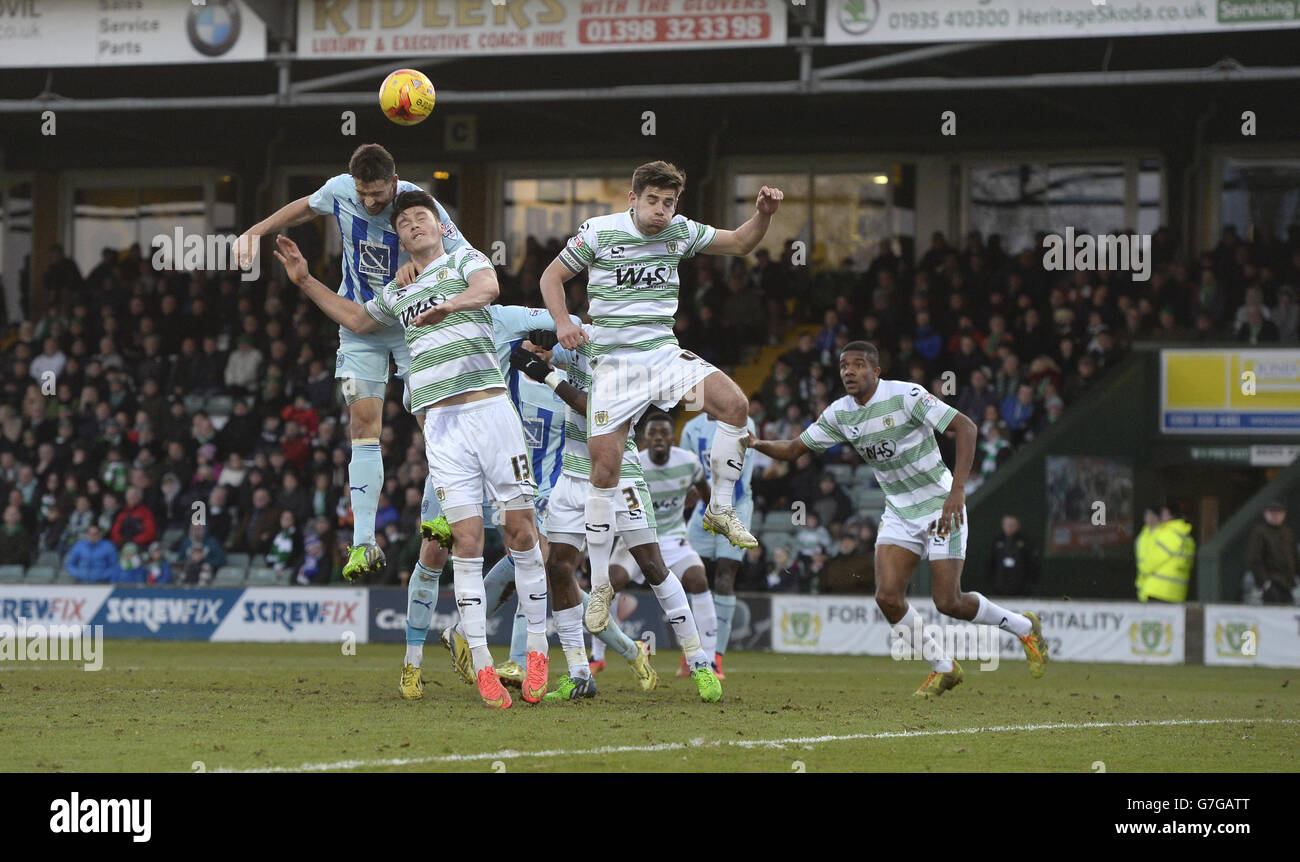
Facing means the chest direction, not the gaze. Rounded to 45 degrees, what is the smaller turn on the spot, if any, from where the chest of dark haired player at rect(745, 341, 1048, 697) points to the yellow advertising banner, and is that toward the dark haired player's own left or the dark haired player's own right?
approximately 135° to the dark haired player's own right

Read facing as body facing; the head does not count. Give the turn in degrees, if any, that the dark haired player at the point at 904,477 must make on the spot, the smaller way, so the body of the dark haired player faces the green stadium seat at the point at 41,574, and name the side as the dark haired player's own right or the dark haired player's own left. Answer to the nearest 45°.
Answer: approximately 90° to the dark haired player's own right

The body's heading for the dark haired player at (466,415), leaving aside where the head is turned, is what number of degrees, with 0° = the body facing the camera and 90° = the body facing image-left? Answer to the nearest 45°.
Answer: approximately 0°

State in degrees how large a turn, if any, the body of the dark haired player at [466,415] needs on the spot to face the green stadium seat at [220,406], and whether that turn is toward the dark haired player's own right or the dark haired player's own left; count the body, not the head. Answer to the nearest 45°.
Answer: approximately 180°

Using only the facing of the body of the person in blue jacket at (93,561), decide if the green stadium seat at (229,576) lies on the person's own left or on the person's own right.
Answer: on the person's own left

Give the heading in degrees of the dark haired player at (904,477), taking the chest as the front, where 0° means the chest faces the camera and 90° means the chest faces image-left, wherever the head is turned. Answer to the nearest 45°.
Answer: approximately 45°

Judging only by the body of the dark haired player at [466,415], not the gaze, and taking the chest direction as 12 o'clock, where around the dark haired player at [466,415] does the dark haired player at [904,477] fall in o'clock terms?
the dark haired player at [904,477] is roughly at 8 o'clock from the dark haired player at [466,415].

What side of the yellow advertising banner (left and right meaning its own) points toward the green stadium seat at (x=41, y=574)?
right

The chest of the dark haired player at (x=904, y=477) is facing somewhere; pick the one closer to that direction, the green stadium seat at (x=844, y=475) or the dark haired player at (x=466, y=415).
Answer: the dark haired player

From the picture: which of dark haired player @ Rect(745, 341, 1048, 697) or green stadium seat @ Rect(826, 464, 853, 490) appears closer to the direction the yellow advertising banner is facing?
the dark haired player
